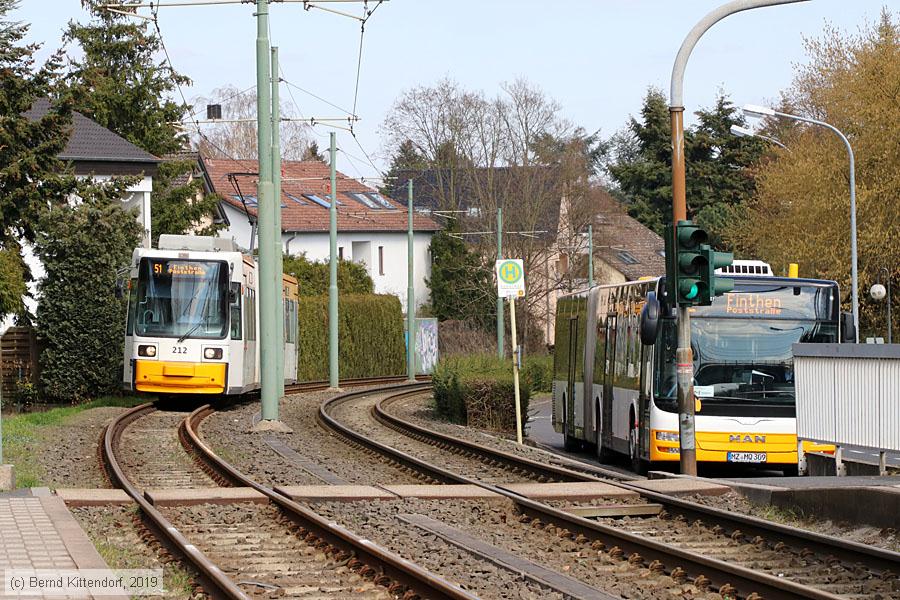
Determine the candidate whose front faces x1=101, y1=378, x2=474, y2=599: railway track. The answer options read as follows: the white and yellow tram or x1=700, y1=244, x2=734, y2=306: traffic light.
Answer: the white and yellow tram

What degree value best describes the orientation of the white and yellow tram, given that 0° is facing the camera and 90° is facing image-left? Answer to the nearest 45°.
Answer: approximately 0°

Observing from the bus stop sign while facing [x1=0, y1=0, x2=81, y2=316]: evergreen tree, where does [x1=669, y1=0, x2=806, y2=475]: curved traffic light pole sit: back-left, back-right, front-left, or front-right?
back-left

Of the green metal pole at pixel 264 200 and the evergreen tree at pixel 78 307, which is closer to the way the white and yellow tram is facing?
the green metal pole

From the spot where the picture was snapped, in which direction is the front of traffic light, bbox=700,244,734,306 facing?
facing to the right of the viewer

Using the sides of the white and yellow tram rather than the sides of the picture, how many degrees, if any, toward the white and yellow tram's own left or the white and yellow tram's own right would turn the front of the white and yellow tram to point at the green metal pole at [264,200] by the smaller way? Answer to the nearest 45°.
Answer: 0° — it already faces it
